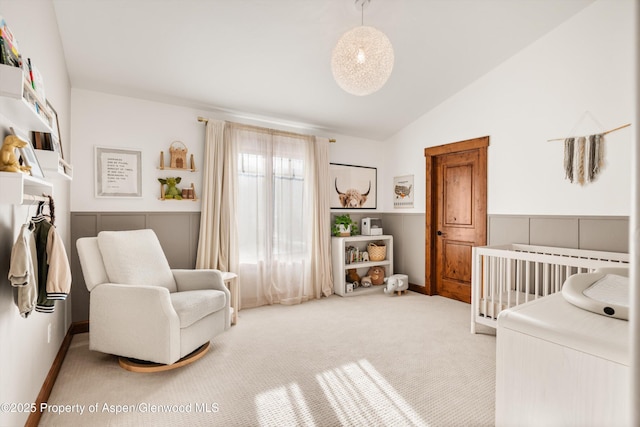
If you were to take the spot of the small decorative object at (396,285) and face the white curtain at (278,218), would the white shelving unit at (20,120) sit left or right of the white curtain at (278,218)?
left

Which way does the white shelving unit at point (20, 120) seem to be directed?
to the viewer's right

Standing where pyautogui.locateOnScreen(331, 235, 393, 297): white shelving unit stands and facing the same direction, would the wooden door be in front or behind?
in front

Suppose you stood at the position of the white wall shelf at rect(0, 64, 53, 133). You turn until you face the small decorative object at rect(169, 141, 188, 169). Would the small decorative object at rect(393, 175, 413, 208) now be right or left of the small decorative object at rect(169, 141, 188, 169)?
right

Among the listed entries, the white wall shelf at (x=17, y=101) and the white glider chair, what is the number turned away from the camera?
0

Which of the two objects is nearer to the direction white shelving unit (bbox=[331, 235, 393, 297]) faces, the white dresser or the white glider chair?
the white dresser

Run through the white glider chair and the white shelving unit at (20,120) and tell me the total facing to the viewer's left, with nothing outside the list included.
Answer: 0

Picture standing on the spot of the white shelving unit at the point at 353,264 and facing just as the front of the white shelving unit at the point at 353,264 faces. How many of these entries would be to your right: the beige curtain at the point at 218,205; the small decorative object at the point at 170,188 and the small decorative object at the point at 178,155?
3

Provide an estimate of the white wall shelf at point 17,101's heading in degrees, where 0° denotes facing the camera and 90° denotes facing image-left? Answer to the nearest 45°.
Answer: approximately 270°

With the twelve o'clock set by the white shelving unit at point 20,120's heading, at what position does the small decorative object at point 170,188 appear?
The small decorative object is roughly at 10 o'clock from the white shelving unit.

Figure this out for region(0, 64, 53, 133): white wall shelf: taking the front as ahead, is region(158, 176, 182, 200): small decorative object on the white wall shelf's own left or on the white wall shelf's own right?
on the white wall shelf's own left
